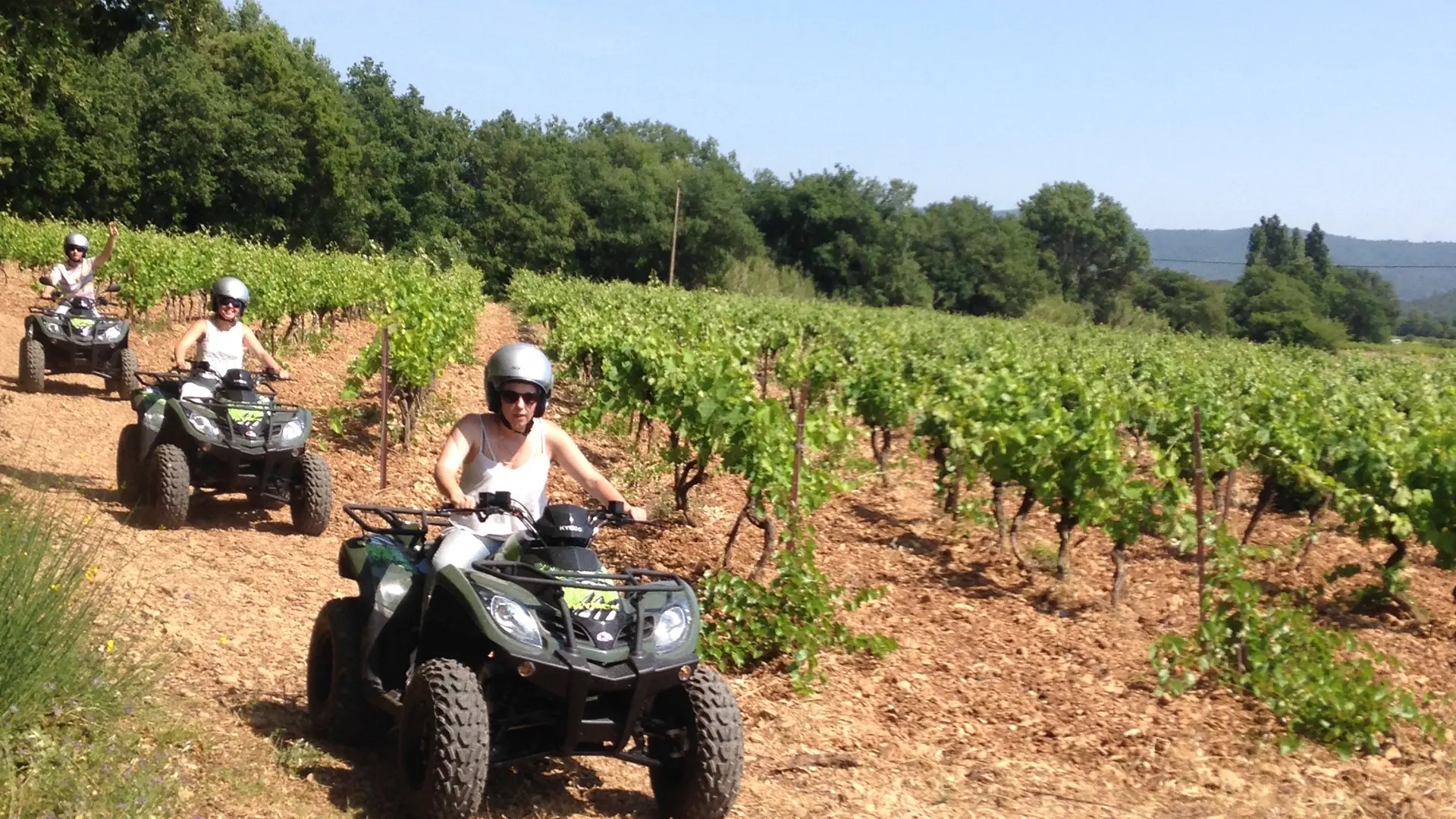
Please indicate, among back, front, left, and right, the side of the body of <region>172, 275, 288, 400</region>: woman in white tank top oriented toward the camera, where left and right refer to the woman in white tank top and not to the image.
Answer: front

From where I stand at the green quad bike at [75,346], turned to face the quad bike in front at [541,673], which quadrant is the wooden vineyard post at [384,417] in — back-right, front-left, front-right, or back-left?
front-left

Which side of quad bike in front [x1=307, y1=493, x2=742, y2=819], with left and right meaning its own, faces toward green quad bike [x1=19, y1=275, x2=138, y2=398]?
back

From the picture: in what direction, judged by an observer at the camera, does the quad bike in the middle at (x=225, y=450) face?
facing the viewer and to the right of the viewer

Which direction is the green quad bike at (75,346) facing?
toward the camera

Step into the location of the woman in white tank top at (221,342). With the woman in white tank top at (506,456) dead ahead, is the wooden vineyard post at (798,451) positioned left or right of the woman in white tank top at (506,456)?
left

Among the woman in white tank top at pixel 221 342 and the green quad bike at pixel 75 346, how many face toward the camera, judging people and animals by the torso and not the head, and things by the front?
2

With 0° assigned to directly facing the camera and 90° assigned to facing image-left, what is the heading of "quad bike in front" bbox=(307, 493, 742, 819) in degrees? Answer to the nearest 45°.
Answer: approximately 315°

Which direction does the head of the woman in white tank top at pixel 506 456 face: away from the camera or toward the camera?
toward the camera

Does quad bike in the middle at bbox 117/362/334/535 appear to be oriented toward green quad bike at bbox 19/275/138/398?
no

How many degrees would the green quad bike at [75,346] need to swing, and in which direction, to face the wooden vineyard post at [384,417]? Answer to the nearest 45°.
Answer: approximately 45° to its left

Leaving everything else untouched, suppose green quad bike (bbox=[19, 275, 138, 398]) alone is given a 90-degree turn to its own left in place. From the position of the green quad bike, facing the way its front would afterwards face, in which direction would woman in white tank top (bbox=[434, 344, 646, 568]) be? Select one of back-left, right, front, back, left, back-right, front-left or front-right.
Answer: right

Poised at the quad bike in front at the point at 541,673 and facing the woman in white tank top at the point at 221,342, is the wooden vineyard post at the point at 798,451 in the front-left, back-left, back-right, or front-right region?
front-right

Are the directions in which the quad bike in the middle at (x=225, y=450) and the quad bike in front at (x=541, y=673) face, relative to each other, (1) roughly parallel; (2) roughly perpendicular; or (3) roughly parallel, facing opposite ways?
roughly parallel

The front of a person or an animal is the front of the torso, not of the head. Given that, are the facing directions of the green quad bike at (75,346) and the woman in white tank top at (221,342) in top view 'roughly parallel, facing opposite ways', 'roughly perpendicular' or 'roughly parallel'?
roughly parallel

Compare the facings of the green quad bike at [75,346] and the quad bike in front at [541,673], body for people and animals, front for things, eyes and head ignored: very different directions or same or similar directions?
same or similar directions

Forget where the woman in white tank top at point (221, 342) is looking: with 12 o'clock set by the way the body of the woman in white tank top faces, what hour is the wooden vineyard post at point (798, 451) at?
The wooden vineyard post is roughly at 10 o'clock from the woman in white tank top.
